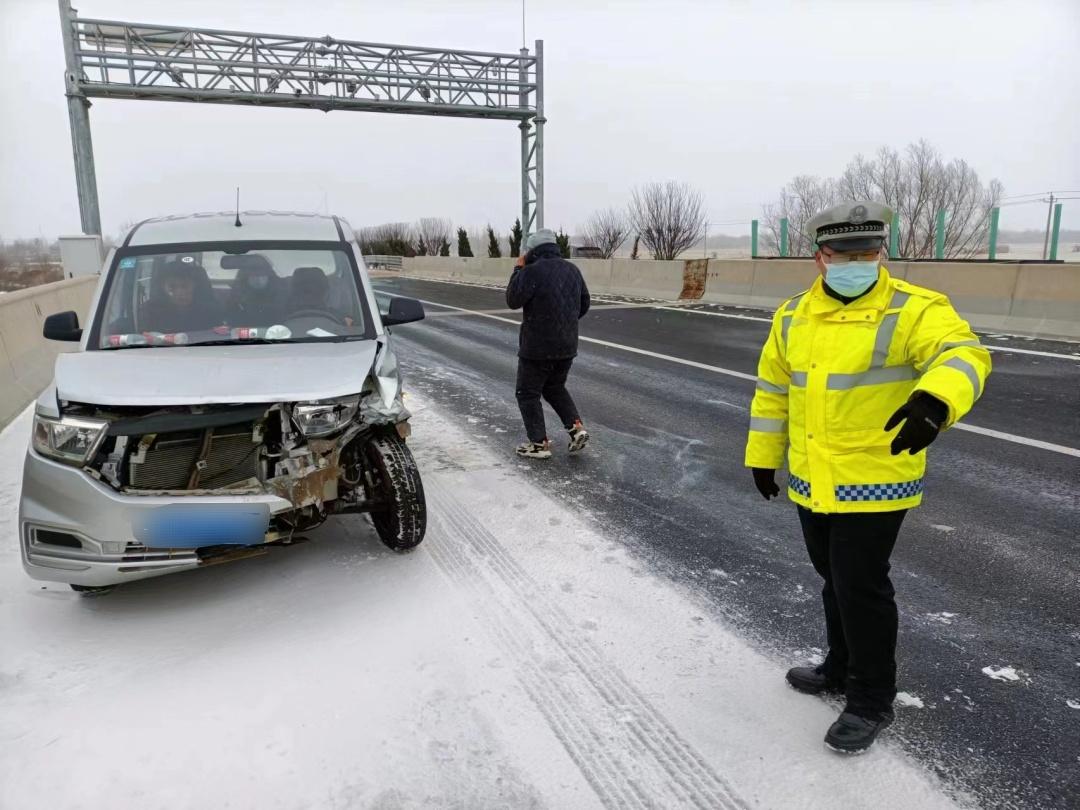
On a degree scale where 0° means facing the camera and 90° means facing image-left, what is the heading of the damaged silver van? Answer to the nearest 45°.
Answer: approximately 0°

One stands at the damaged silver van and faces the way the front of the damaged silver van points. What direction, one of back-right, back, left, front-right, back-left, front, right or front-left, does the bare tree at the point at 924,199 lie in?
back-left

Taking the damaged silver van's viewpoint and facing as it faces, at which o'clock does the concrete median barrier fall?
The concrete median barrier is roughly at 8 o'clock from the damaged silver van.

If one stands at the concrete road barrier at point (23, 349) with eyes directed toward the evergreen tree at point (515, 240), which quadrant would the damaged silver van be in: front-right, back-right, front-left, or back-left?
back-right

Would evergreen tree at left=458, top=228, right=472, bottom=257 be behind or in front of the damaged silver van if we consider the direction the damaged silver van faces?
behind

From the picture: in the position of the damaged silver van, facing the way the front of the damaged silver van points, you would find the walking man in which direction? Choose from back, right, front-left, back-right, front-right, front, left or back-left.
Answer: back-left

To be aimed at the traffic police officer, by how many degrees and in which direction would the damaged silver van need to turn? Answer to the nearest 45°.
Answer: approximately 45° to its left

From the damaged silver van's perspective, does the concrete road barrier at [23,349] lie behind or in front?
behind

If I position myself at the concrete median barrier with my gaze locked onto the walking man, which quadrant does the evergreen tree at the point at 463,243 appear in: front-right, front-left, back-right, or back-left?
back-right
